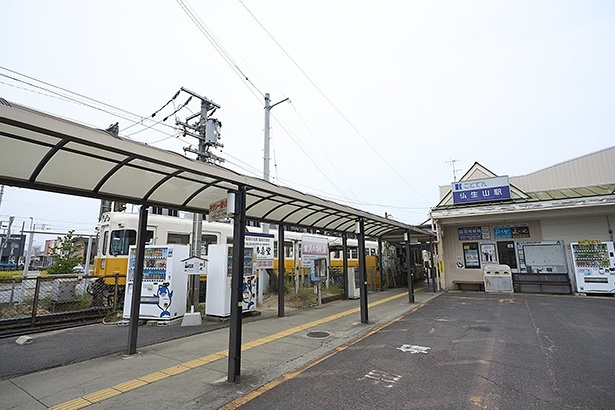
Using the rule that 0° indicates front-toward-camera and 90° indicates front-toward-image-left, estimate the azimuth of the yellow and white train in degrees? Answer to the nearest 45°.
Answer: approximately 45°

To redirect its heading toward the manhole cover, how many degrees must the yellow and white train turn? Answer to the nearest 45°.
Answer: approximately 90° to its left

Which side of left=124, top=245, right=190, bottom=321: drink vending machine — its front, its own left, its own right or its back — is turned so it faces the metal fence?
right

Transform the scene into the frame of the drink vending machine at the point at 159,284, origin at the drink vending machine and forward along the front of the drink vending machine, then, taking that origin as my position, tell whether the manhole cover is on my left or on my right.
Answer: on my left
